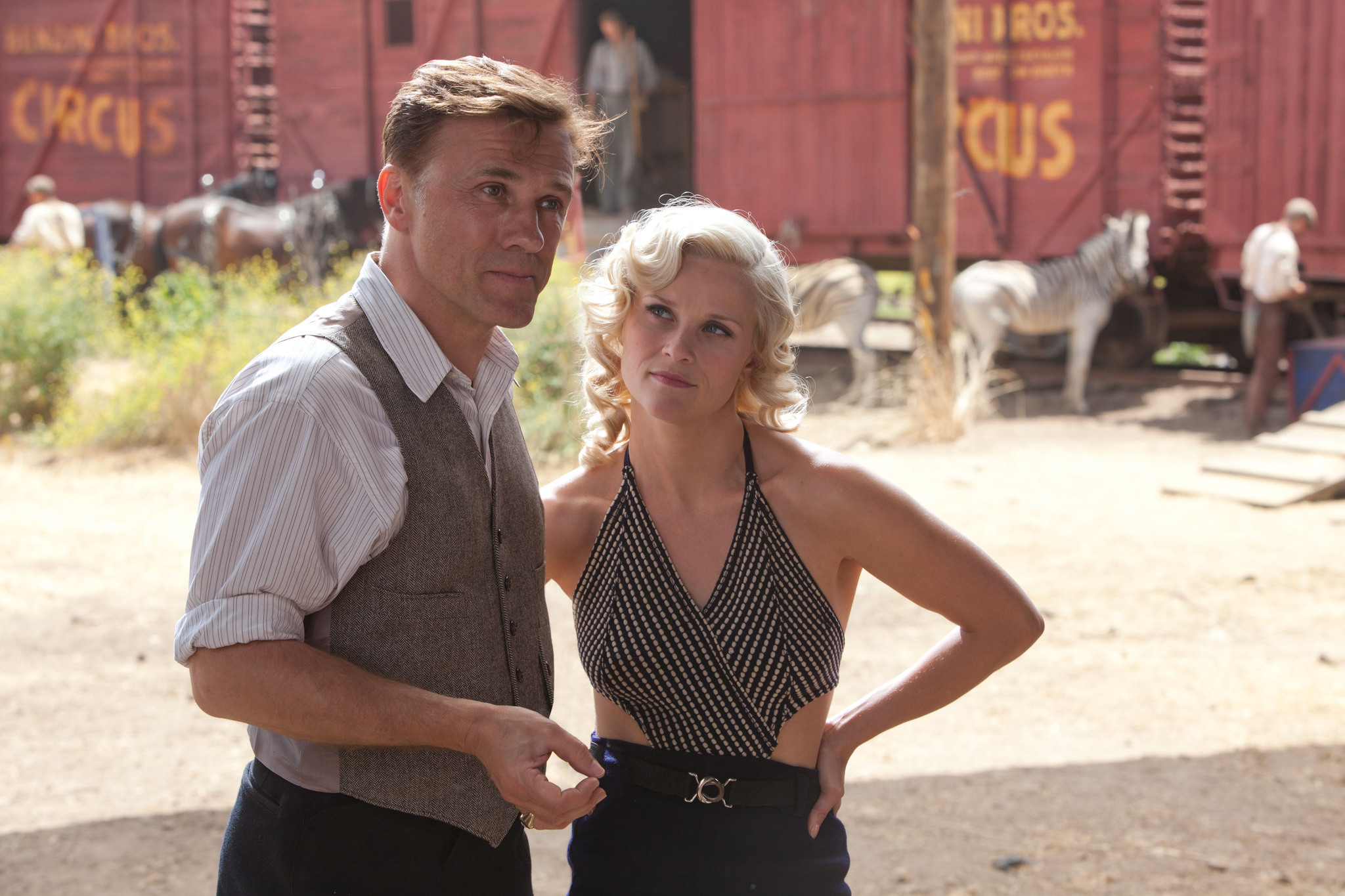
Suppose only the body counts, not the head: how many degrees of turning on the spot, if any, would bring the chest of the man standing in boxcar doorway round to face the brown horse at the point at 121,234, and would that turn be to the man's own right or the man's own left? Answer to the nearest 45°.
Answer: approximately 90° to the man's own right

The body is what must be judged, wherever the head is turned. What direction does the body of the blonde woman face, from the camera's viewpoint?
toward the camera

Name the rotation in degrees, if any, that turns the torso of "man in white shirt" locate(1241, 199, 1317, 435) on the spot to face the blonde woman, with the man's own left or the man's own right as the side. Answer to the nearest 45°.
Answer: approximately 90° to the man's own right

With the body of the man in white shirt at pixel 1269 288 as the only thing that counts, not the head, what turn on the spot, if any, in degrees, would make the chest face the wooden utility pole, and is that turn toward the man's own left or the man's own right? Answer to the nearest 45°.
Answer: approximately 180°

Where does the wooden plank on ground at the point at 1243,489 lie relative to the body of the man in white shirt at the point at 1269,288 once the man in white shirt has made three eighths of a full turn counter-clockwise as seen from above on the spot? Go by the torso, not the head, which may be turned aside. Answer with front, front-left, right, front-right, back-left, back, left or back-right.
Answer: back-left

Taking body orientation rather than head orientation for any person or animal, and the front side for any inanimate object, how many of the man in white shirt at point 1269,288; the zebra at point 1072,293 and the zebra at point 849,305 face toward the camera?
0

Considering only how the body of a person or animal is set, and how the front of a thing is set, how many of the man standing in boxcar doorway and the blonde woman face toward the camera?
2

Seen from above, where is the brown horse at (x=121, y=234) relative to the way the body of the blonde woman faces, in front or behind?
behind

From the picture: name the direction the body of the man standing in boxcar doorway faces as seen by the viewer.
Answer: toward the camera

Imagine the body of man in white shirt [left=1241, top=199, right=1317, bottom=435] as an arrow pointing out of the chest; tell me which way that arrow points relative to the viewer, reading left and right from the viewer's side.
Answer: facing to the right of the viewer

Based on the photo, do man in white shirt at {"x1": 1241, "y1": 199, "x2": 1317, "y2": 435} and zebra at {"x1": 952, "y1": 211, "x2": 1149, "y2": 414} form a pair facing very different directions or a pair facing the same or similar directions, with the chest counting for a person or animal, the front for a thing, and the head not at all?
same or similar directions

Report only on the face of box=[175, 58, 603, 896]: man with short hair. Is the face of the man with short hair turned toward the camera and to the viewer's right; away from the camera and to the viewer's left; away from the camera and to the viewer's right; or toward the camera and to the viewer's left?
toward the camera and to the viewer's right

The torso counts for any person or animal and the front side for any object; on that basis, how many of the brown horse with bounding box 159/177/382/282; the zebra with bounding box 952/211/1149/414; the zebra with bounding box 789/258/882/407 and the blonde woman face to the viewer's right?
2

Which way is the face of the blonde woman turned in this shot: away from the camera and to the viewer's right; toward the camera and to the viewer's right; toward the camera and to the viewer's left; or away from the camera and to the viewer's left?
toward the camera and to the viewer's left

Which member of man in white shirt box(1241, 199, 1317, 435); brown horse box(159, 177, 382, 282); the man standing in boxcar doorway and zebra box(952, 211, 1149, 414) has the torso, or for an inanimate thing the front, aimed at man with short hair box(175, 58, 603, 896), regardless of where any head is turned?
the man standing in boxcar doorway
